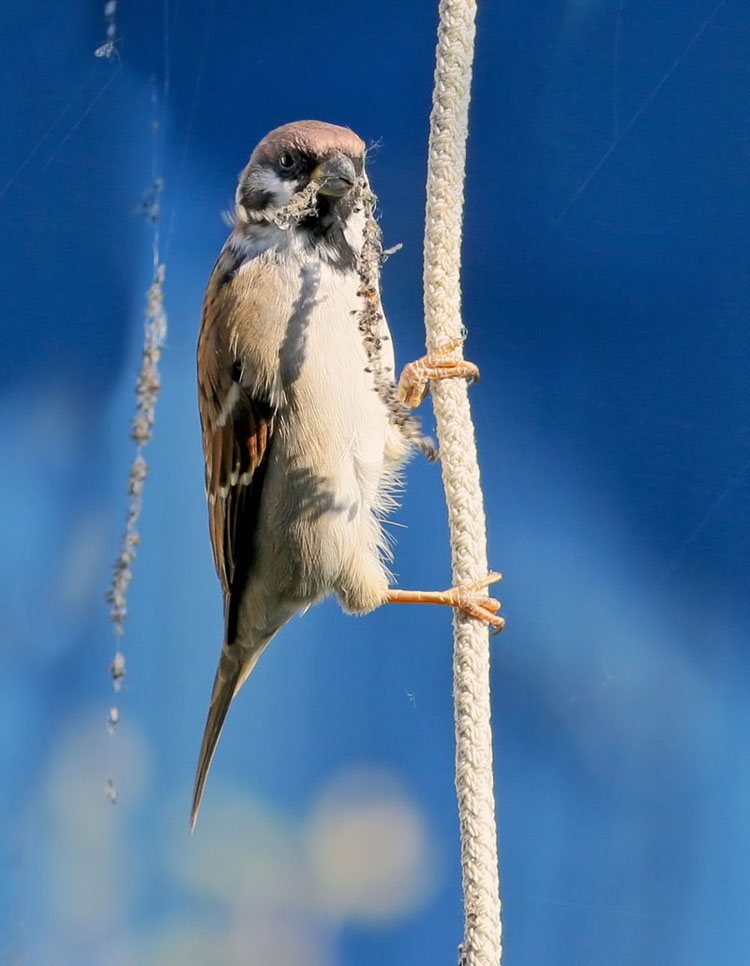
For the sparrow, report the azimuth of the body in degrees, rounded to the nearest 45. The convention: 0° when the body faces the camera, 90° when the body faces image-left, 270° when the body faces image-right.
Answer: approximately 315°
